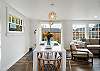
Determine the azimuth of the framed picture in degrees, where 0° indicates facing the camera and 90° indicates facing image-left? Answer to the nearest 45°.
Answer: approximately 315°

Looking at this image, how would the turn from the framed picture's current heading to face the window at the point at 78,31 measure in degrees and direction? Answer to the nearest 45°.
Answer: approximately 90° to its left
